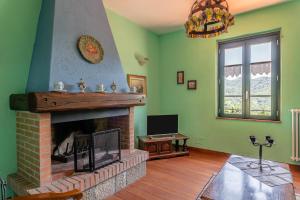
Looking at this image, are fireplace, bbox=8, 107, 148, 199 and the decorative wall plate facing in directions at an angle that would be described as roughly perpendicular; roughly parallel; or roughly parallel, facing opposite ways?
roughly parallel

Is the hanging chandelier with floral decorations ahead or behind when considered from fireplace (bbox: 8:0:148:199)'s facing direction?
ahead

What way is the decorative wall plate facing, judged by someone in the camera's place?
facing the viewer and to the right of the viewer

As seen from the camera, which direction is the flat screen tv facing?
toward the camera

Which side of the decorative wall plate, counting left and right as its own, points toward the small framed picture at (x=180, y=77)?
left

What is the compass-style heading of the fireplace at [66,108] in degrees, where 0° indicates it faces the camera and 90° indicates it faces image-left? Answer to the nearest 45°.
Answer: approximately 315°

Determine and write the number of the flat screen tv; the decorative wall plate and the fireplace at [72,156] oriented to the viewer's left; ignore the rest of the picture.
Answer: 0

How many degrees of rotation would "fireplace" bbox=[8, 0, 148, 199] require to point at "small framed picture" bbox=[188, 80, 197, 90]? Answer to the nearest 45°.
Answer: approximately 90° to its left

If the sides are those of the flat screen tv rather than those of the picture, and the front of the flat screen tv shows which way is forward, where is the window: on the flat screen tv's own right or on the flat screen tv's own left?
on the flat screen tv's own left

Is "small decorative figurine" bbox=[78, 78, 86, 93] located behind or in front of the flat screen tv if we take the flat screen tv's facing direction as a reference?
in front

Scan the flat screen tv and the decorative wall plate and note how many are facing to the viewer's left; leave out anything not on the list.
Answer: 0

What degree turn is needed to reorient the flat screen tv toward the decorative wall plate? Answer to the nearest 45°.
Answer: approximately 45° to its right
